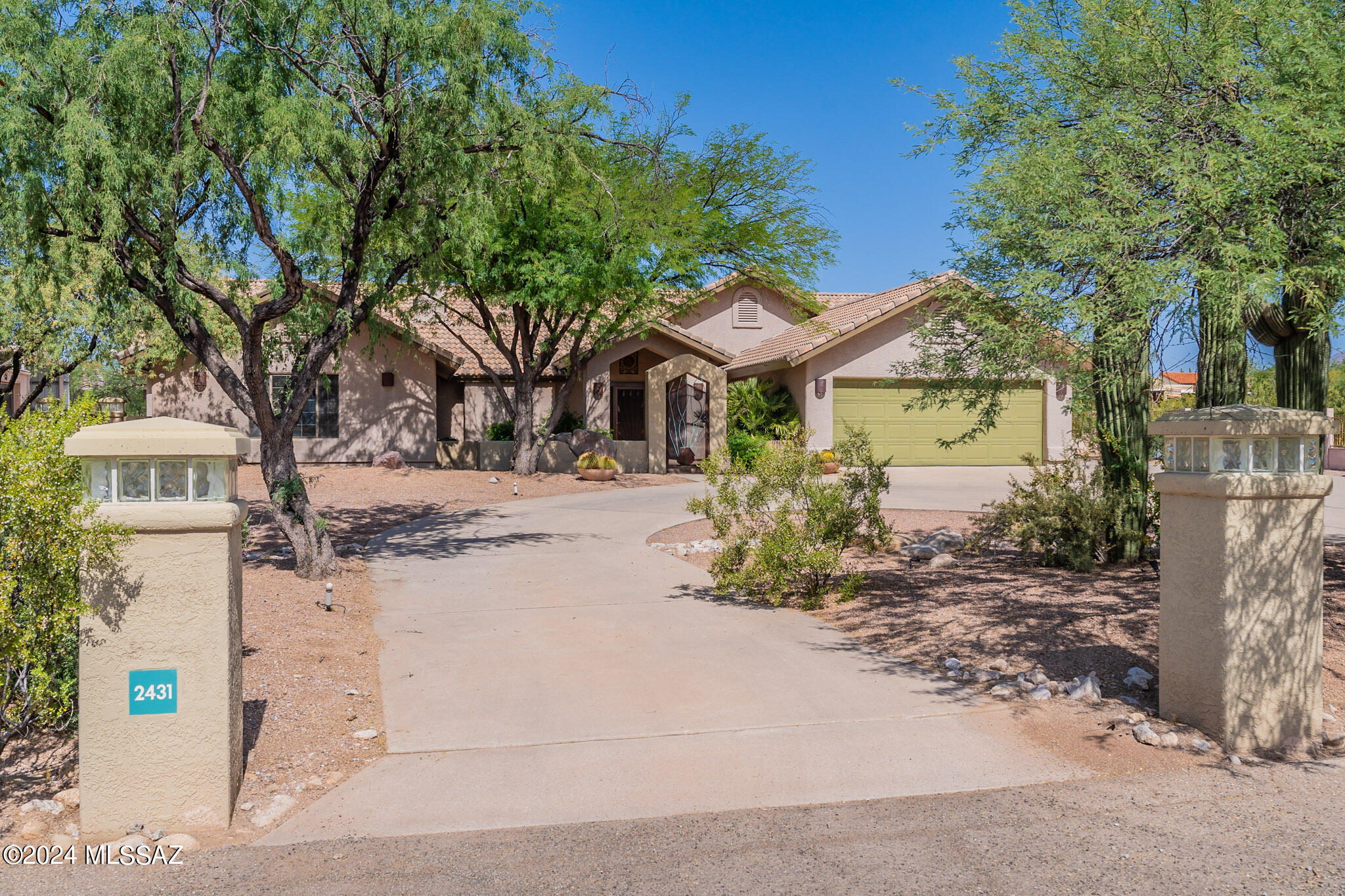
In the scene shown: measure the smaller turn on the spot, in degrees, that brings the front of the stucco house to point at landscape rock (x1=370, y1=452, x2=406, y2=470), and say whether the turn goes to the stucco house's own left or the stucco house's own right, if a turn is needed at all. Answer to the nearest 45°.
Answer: approximately 90° to the stucco house's own right

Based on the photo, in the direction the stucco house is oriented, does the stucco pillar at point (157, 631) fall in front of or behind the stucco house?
in front

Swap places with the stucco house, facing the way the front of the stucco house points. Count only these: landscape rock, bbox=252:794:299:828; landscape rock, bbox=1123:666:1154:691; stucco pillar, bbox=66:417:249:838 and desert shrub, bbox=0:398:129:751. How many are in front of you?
4

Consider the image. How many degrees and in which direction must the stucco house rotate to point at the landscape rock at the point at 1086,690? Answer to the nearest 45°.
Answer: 0° — it already faces it

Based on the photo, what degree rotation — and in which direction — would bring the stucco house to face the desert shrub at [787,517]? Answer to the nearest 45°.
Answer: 0° — it already faces it

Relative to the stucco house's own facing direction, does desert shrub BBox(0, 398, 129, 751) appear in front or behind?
in front

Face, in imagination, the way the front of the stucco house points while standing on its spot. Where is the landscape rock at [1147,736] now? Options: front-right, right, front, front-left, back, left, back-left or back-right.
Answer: front

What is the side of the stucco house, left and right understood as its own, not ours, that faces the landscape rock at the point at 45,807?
front

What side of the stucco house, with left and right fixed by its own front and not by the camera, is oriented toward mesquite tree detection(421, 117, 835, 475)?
front

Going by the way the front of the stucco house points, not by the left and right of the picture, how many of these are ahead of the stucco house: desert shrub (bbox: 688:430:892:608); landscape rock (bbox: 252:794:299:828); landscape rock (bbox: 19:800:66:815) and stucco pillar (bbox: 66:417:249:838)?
4
